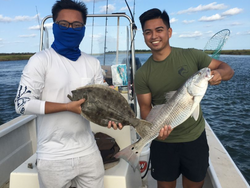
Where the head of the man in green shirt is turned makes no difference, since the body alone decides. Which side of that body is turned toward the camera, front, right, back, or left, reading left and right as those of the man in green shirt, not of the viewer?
front

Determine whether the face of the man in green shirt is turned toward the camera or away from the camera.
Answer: toward the camera

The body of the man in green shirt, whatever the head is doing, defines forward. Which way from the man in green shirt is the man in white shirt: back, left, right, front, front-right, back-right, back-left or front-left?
front-right

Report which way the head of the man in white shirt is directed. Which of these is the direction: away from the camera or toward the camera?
toward the camera
